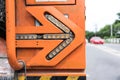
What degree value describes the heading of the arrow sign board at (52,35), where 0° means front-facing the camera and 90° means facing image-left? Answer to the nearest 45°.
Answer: approximately 0°
